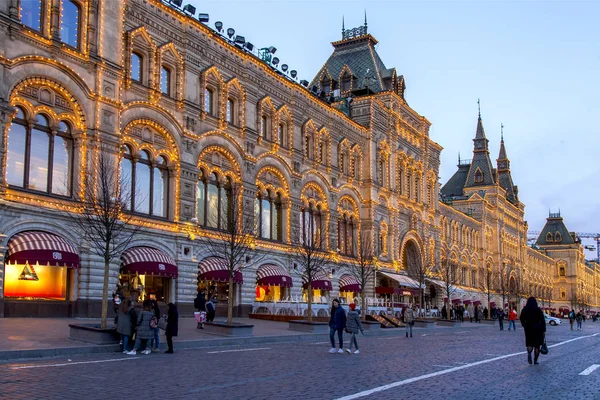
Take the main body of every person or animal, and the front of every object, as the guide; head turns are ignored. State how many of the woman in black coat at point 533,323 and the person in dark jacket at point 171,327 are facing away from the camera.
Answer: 1

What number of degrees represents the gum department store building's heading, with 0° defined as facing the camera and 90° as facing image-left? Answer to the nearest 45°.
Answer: approximately 315°

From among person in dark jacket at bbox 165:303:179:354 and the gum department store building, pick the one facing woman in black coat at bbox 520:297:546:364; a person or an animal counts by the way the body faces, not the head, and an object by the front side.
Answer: the gum department store building

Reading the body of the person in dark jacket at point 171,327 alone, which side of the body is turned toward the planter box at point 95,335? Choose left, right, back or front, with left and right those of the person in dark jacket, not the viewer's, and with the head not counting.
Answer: front

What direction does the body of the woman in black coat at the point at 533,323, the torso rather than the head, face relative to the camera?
away from the camera

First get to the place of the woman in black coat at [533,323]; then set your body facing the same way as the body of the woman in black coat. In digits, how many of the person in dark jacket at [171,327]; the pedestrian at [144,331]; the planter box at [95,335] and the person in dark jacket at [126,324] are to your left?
4

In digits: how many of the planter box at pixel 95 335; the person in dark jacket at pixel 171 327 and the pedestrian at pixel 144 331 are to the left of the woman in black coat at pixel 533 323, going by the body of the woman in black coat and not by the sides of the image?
3
